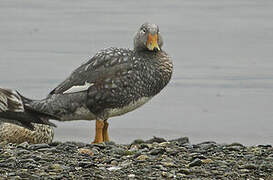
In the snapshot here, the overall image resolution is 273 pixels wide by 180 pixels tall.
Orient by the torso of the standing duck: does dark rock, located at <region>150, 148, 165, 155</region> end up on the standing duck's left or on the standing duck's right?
on the standing duck's right

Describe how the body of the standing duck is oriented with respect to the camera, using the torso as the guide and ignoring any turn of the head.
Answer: to the viewer's right
